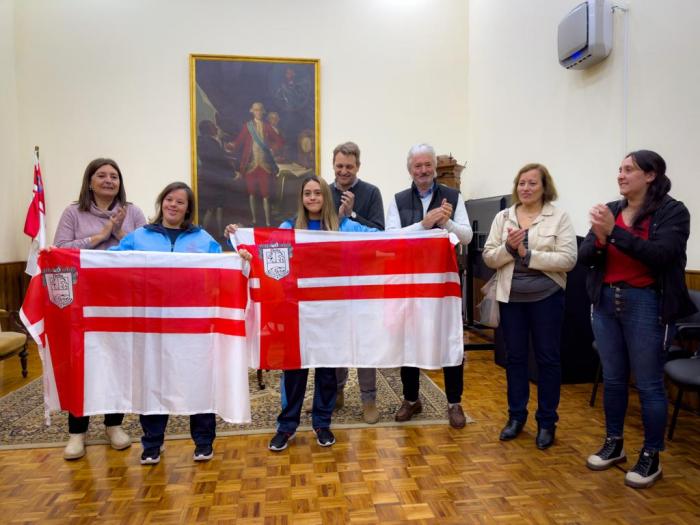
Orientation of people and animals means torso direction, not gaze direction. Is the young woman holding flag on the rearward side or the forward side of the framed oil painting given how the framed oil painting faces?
on the forward side

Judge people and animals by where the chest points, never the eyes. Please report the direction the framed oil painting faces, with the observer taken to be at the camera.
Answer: facing the viewer

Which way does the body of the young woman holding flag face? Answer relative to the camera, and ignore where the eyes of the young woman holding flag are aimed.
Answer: toward the camera

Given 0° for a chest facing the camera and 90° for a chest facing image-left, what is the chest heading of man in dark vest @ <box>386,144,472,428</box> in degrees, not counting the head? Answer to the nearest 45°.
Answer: approximately 0°

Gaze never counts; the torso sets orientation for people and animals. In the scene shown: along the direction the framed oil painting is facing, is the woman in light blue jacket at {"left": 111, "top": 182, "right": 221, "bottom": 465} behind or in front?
in front

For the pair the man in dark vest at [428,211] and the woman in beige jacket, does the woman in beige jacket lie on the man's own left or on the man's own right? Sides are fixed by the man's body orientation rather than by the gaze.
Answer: on the man's own left
